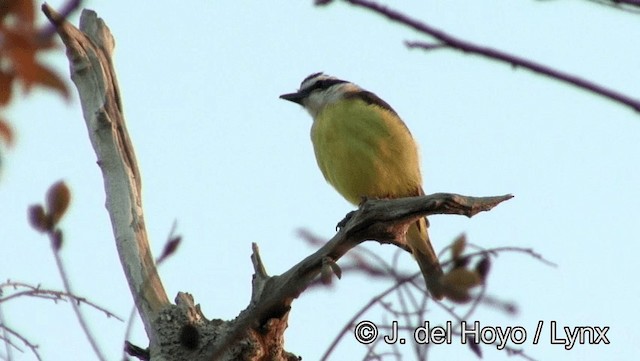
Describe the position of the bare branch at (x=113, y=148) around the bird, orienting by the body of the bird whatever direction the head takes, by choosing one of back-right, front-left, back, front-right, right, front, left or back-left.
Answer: front

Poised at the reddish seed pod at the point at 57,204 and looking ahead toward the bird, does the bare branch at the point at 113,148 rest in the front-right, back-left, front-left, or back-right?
front-left

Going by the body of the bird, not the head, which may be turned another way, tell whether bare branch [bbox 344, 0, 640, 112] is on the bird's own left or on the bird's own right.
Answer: on the bird's own left

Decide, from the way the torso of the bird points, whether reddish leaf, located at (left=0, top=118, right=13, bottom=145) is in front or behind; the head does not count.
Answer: in front

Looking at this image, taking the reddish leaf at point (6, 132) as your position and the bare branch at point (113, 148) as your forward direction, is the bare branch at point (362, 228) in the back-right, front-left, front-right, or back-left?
front-right

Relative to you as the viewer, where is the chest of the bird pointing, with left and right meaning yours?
facing the viewer and to the left of the viewer

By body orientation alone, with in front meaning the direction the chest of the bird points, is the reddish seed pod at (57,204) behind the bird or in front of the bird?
in front
